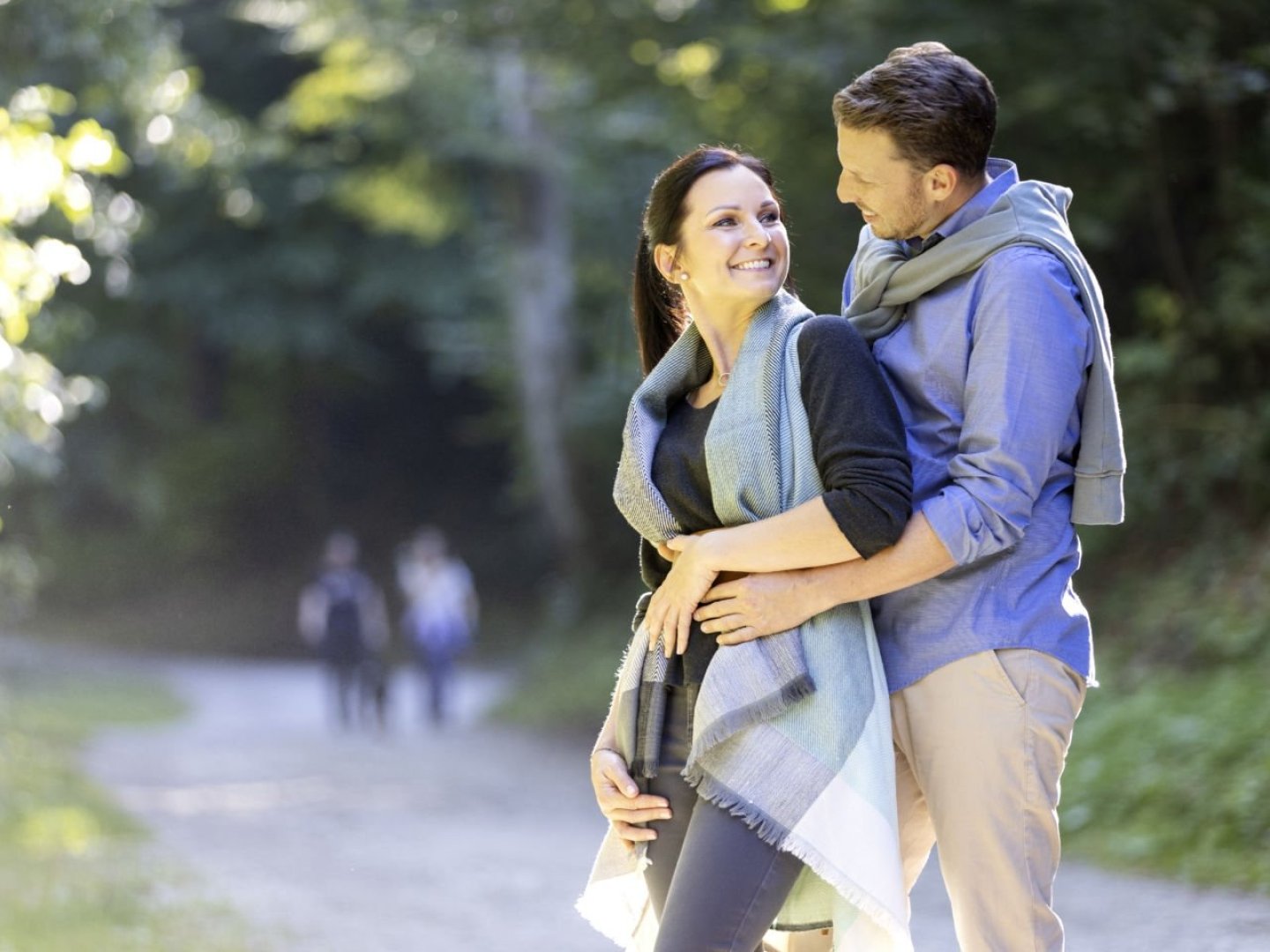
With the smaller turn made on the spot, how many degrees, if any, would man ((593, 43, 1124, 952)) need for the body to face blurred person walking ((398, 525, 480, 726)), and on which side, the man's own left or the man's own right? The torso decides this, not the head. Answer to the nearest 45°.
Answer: approximately 90° to the man's own right

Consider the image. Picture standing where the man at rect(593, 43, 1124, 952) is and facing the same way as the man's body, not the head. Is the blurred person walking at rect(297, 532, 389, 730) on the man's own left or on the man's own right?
on the man's own right

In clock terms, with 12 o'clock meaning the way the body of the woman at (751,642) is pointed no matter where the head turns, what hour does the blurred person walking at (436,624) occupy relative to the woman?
The blurred person walking is roughly at 4 o'clock from the woman.

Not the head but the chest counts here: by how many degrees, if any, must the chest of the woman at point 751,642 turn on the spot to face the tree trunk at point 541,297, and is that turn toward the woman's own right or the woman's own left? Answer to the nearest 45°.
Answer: approximately 135° to the woman's own right

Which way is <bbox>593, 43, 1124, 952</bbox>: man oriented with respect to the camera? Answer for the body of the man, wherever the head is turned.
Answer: to the viewer's left
